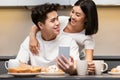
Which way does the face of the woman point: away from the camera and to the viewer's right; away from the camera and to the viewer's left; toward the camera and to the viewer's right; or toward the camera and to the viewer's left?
toward the camera and to the viewer's left

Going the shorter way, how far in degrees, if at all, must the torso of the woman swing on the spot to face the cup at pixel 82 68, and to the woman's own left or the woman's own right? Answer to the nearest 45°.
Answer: approximately 45° to the woman's own left

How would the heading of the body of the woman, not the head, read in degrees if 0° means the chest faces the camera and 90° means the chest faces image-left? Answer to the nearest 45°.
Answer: approximately 45°
